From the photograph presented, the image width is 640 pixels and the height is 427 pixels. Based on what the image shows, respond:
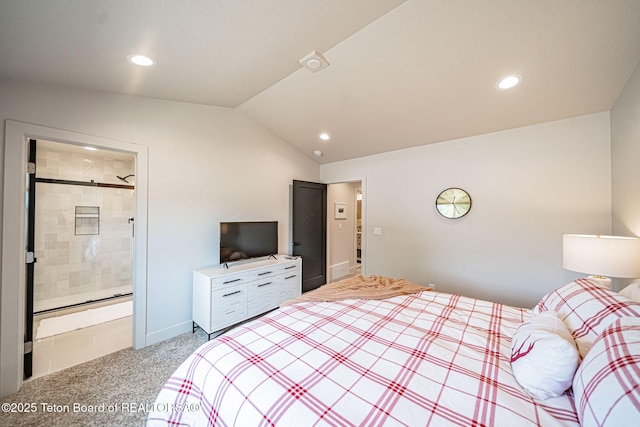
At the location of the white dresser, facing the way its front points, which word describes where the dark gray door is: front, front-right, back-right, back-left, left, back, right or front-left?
left

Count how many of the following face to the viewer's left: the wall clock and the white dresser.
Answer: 0

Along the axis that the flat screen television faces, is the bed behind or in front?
in front

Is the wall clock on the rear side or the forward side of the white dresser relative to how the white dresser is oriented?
on the forward side

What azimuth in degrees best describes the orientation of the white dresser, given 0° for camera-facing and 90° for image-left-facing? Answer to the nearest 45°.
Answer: approximately 315°

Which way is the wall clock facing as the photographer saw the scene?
facing the viewer

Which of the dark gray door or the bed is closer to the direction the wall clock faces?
the bed

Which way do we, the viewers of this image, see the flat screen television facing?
facing the viewer and to the right of the viewer

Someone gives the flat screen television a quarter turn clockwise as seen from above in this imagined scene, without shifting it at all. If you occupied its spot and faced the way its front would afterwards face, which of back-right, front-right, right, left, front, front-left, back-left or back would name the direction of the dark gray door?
back

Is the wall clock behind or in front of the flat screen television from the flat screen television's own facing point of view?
in front

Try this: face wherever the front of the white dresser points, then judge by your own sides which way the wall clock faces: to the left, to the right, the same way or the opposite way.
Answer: to the right

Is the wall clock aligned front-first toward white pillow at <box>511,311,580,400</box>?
yes

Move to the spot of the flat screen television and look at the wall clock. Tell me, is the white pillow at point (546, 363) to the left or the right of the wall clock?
right

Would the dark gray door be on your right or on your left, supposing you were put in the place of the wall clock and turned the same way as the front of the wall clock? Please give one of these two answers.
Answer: on your right

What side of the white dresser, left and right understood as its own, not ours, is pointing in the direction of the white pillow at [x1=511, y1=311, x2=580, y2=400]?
front
